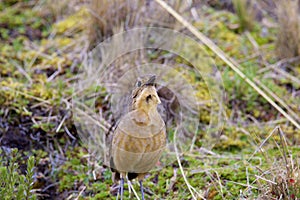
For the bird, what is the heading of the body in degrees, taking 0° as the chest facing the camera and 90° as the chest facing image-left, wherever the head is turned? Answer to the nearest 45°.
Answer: approximately 315°
